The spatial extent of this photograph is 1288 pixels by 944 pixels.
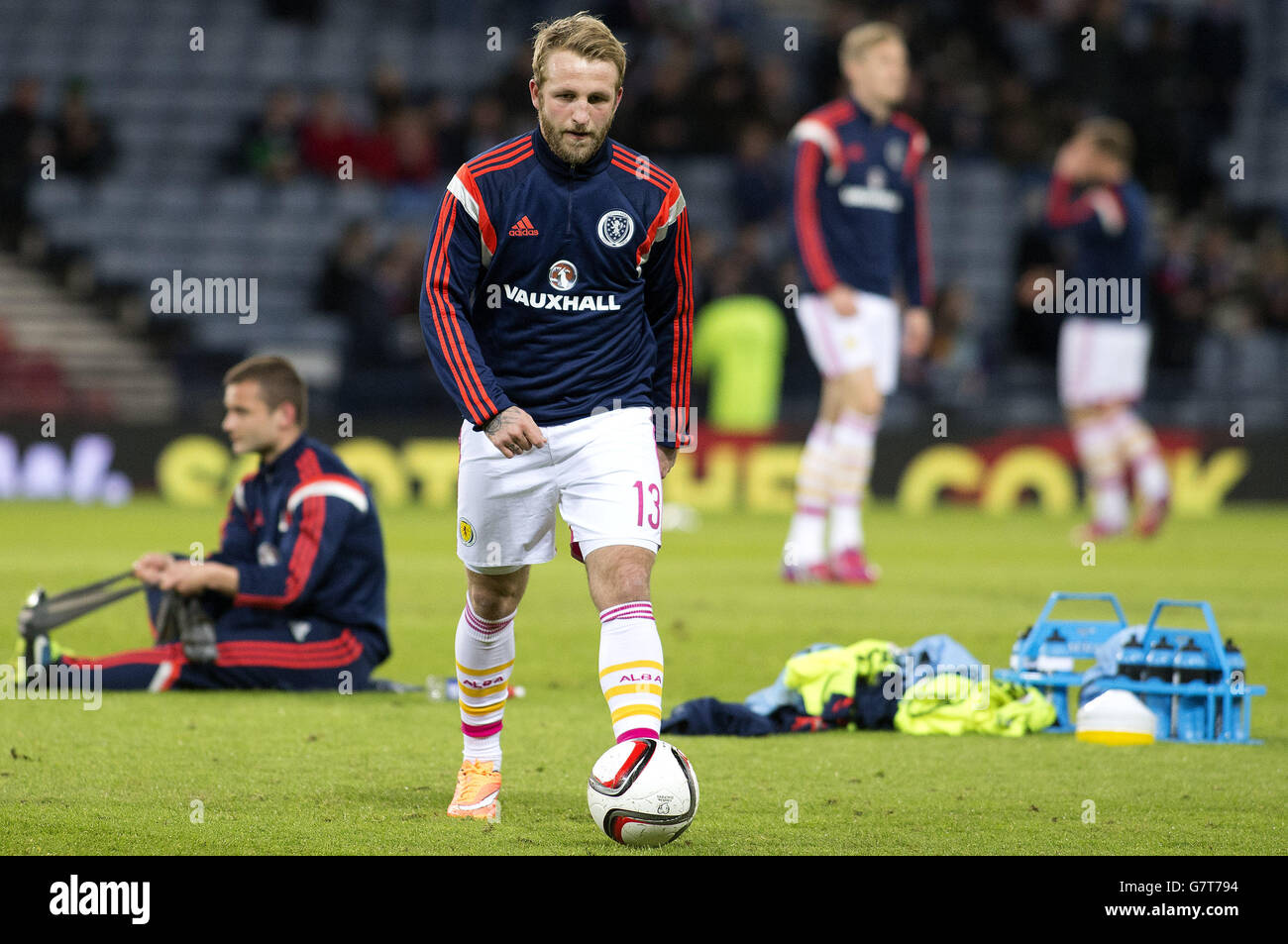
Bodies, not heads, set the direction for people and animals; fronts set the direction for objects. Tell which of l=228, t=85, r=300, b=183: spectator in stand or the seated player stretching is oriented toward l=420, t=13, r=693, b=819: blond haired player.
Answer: the spectator in stand

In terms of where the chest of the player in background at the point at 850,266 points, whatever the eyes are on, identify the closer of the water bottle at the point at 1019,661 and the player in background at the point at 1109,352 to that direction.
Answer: the water bottle

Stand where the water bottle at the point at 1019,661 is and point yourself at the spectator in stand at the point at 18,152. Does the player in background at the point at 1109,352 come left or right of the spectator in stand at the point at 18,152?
right

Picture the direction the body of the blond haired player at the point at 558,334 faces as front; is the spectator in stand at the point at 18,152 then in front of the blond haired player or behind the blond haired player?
behind

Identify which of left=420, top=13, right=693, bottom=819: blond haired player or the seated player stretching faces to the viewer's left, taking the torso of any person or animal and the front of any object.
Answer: the seated player stretching

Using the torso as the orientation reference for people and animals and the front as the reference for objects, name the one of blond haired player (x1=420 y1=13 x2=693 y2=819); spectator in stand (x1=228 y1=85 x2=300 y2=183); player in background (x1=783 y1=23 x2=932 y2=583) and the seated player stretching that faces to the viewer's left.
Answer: the seated player stretching

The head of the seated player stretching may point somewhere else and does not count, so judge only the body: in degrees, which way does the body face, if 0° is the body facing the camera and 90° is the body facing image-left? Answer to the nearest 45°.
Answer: approximately 90°

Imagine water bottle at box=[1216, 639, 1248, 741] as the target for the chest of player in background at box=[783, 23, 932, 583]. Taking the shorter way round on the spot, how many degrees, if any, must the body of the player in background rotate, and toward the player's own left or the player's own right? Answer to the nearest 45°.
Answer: approximately 45° to the player's own right

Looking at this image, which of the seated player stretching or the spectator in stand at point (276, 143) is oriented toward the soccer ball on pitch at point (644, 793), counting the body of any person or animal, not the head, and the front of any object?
the spectator in stand

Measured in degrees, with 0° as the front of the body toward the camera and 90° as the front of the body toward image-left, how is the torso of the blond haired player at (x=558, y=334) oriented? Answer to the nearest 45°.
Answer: approximately 0°

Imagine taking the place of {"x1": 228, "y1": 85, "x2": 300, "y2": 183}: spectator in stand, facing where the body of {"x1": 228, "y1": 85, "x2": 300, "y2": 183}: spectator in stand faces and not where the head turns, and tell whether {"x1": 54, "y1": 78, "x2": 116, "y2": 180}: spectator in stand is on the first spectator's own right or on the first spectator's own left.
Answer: on the first spectator's own right

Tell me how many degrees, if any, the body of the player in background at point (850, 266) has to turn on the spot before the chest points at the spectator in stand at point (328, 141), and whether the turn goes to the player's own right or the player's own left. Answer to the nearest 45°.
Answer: approximately 180°

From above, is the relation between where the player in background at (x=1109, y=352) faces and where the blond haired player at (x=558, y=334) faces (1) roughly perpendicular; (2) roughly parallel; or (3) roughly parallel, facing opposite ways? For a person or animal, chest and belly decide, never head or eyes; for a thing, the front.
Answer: roughly perpendicular

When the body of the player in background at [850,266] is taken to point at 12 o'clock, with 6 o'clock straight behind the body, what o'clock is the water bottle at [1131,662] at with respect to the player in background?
The water bottle is roughly at 1 o'clock from the player in background.
